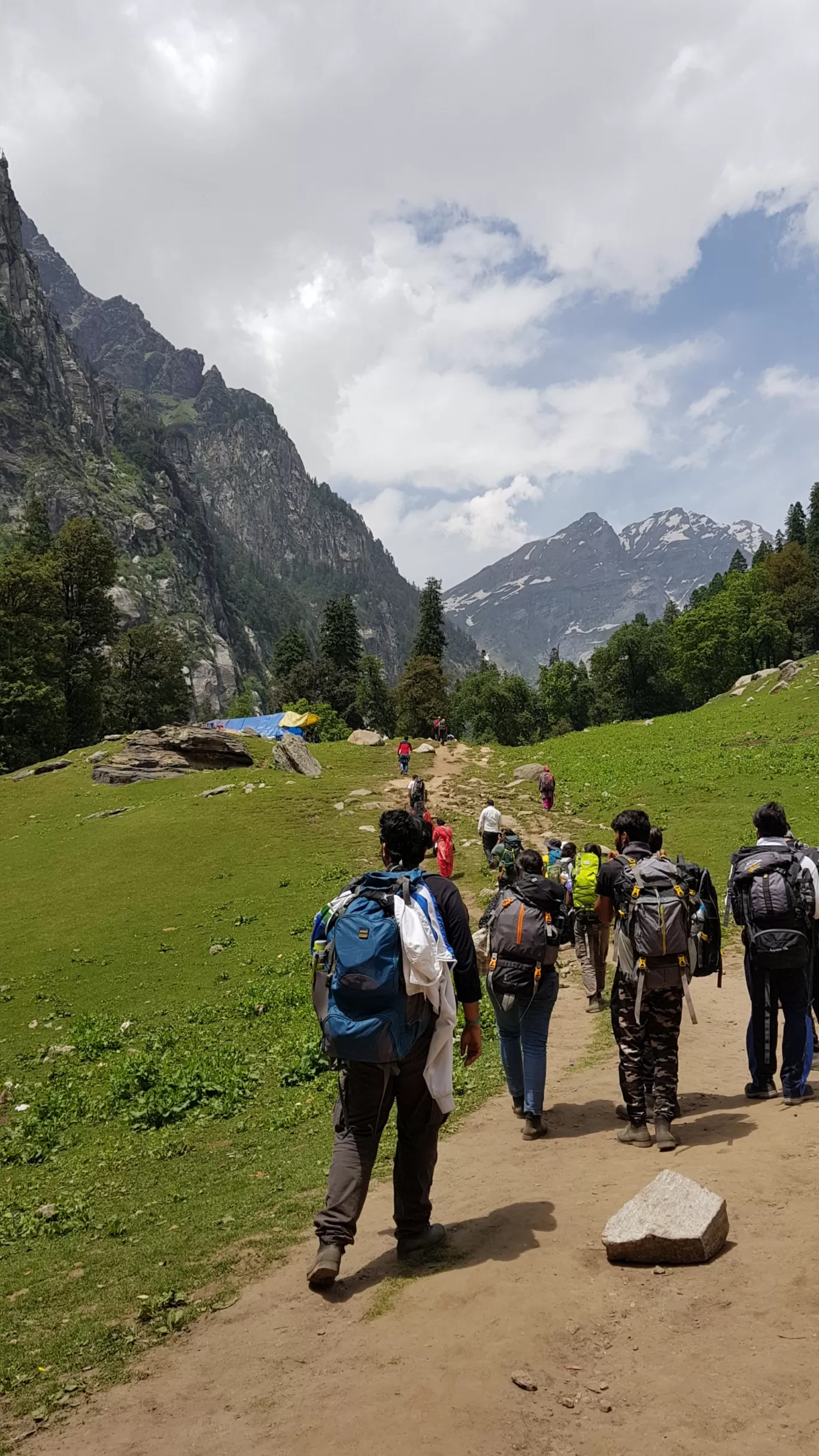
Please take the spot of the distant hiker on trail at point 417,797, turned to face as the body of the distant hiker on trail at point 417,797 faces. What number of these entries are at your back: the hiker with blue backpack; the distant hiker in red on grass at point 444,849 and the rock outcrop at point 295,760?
2

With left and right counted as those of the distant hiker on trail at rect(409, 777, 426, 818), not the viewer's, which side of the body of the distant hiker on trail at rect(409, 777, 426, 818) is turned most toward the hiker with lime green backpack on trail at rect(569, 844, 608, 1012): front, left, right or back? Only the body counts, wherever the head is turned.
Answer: back

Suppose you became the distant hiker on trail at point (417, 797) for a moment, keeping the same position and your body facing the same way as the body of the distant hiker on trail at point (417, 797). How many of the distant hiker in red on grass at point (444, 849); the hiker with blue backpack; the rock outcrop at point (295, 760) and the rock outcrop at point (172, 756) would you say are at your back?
2

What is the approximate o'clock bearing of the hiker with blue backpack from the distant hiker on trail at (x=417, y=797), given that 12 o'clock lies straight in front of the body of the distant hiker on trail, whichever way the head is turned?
The hiker with blue backpack is roughly at 6 o'clock from the distant hiker on trail.

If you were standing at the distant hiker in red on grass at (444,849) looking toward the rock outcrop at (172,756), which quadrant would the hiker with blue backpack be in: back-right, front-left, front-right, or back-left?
back-left

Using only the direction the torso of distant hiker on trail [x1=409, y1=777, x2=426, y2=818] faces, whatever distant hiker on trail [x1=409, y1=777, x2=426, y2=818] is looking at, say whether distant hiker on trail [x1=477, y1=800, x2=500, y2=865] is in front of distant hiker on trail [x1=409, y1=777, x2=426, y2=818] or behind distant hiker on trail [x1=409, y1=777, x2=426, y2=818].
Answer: behind

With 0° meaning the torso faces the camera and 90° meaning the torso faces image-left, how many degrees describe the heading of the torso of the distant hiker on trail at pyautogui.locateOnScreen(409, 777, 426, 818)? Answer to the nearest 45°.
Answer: approximately 180°

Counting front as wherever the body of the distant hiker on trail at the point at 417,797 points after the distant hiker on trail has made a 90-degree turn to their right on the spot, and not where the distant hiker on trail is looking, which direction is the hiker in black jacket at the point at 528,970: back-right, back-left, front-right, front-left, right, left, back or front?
right

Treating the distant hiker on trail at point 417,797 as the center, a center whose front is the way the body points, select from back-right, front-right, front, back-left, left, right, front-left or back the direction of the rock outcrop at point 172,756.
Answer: front-left

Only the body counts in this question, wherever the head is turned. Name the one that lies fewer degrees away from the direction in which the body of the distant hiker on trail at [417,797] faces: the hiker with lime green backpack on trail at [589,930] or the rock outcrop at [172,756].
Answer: the rock outcrop

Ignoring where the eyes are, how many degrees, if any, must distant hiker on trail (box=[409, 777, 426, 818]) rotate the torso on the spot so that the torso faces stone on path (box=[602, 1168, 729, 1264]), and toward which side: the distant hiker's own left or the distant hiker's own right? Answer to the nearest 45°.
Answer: approximately 180°

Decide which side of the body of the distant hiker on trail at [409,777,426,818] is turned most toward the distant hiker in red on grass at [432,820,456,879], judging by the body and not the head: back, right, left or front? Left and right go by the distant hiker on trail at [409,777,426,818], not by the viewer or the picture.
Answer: back

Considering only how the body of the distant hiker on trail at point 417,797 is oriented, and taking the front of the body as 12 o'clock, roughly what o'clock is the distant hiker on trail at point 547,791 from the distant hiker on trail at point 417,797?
the distant hiker on trail at point 547,791 is roughly at 2 o'clock from the distant hiker on trail at point 417,797.
